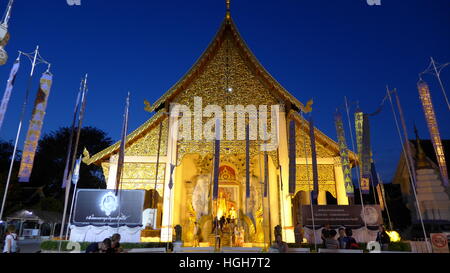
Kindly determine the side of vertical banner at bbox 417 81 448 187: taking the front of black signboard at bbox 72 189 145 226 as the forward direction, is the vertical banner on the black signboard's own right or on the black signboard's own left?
on the black signboard's own left

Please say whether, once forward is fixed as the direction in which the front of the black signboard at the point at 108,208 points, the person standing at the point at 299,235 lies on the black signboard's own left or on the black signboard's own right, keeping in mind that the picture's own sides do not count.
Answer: on the black signboard's own left

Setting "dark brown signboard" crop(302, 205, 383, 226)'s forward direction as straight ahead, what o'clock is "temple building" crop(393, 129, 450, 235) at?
The temple building is roughly at 7 o'clock from the dark brown signboard.

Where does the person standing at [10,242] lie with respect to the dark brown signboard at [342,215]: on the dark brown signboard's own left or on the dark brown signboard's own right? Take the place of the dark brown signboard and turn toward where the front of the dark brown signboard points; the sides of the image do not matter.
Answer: on the dark brown signboard's own right

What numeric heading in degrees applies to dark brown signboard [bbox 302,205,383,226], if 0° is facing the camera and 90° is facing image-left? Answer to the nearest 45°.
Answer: approximately 0°

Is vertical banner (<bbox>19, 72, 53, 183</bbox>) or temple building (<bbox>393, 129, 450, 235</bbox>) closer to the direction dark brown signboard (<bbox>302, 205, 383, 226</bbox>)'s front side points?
the vertical banner

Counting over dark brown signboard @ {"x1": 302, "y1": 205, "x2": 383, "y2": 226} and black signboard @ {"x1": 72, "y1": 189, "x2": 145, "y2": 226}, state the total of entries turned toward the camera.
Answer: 2

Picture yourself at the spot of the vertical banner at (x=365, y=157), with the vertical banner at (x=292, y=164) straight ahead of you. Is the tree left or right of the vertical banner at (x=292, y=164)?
right

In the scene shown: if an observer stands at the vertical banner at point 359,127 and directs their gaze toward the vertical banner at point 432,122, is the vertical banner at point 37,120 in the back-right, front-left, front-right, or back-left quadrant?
back-right

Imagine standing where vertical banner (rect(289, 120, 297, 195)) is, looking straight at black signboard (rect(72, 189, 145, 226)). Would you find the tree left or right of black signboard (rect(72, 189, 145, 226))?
right

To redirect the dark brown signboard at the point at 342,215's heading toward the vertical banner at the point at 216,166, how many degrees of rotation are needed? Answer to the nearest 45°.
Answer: approximately 90° to its right

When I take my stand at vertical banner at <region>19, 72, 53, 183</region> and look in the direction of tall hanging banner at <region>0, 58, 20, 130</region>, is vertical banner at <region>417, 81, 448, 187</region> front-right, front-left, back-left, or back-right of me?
back-left

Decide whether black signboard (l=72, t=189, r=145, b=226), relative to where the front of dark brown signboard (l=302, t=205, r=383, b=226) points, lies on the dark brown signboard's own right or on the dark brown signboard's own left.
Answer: on the dark brown signboard's own right

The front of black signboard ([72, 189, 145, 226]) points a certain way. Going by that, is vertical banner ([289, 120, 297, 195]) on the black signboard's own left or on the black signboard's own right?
on the black signboard's own left
